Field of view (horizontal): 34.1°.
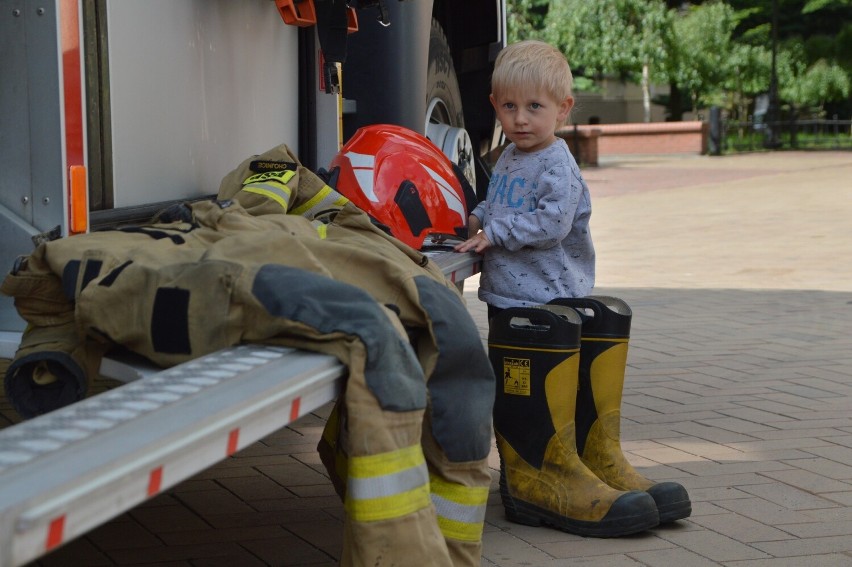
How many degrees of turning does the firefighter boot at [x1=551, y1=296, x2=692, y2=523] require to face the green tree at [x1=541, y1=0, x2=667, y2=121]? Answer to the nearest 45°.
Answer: approximately 90° to its left

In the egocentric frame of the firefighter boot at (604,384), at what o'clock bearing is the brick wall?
The brick wall is roughly at 9 o'clock from the firefighter boot.

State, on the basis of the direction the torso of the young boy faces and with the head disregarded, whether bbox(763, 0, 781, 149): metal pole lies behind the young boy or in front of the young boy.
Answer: behind

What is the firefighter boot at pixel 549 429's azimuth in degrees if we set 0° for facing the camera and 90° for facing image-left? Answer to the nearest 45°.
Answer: approximately 270°

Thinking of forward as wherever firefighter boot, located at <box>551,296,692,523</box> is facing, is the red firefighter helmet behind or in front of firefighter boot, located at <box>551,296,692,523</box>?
behind

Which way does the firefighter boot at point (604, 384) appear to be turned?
to the viewer's right

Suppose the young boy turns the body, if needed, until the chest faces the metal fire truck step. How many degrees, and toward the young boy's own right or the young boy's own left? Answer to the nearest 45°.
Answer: approximately 45° to the young boy's own left

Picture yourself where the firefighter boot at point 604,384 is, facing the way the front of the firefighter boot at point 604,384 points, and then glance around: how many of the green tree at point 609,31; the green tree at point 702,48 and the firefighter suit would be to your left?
2

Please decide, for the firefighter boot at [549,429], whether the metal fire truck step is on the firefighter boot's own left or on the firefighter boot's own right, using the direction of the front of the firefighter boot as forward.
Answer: on the firefighter boot's own right

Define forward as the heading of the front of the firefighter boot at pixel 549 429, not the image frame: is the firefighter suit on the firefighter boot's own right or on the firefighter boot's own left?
on the firefighter boot's own right

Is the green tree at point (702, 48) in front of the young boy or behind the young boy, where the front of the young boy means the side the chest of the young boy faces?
behind

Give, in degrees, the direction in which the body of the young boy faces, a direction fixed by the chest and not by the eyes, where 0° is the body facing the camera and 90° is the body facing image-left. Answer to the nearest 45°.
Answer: approximately 45°
